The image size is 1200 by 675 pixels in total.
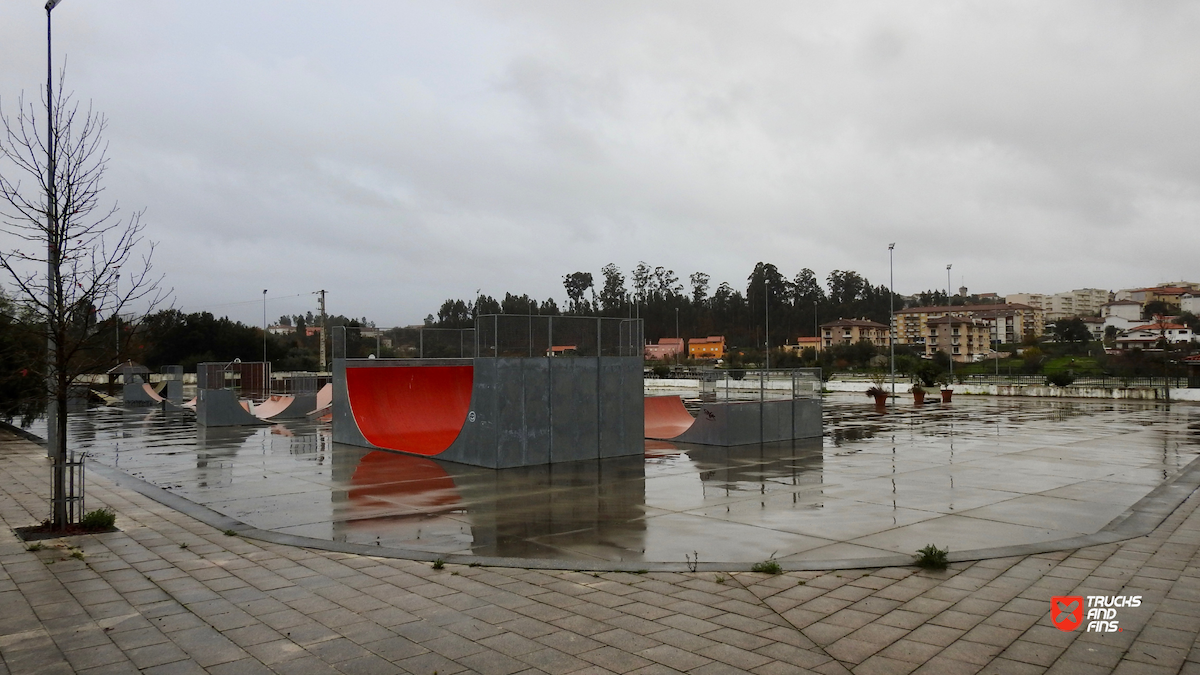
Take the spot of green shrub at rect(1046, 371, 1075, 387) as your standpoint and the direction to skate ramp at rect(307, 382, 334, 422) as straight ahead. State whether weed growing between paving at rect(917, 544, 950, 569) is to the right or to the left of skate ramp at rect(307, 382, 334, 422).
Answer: left

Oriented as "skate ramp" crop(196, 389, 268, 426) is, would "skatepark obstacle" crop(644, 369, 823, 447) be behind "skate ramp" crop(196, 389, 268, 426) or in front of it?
in front

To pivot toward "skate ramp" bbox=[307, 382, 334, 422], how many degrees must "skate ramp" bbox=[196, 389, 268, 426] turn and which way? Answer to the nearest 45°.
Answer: approximately 45° to its left

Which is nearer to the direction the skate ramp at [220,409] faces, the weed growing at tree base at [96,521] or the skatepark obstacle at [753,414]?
the skatepark obstacle

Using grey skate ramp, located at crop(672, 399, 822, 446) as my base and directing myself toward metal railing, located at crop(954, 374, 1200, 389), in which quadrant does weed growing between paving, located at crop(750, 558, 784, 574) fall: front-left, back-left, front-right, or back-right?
back-right

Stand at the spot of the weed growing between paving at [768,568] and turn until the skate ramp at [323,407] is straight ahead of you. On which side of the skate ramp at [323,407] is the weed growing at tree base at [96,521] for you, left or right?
left

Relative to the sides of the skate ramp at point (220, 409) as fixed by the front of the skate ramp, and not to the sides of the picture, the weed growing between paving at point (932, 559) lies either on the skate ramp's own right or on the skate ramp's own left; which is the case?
on the skate ramp's own right

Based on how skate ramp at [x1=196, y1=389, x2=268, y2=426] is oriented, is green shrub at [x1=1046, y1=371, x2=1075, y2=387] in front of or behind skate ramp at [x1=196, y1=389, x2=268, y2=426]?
in front

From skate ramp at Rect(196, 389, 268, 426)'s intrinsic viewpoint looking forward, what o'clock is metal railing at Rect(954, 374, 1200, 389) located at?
The metal railing is roughly at 12 o'clock from the skate ramp.

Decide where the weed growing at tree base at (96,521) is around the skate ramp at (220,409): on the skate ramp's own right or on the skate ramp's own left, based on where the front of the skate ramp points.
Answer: on the skate ramp's own right

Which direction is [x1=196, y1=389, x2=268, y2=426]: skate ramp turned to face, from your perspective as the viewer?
facing to the right of the viewer

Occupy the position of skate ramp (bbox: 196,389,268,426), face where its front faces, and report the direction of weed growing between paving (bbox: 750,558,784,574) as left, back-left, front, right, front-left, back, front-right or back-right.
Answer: right
